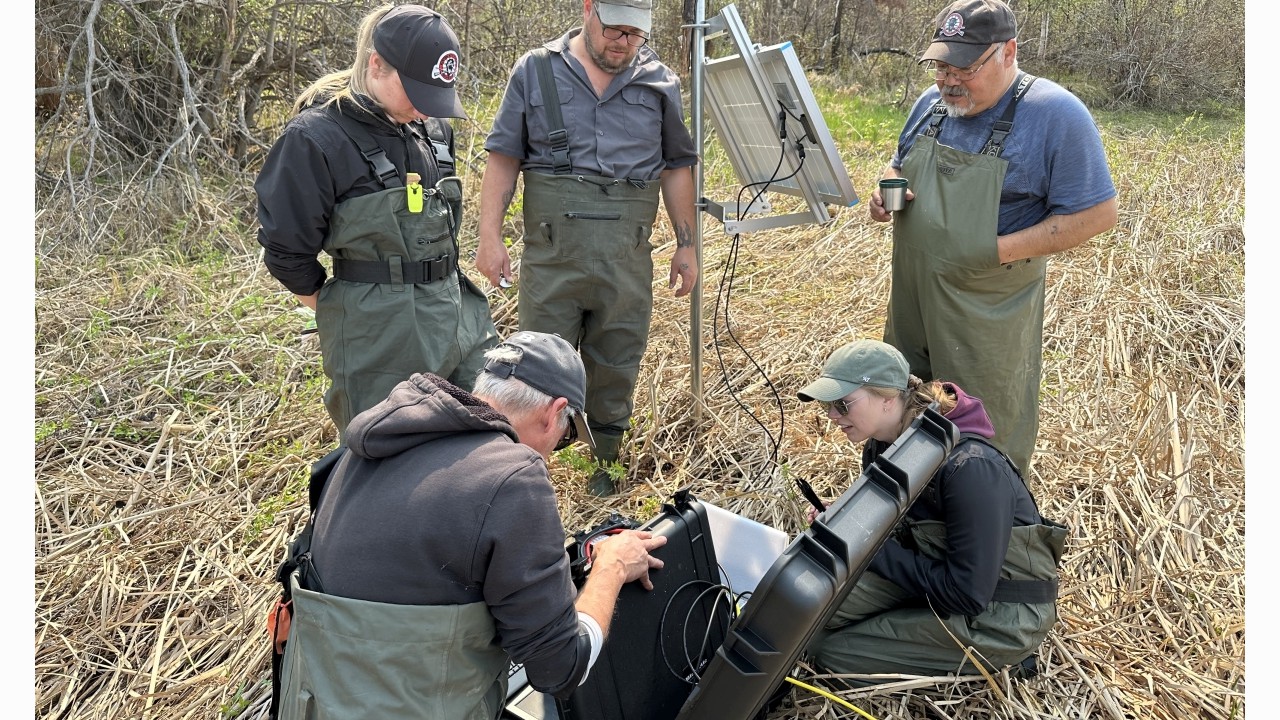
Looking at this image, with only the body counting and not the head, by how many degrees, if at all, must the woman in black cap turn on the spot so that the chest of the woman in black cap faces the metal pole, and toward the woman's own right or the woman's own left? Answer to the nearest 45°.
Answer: approximately 45° to the woman's own left

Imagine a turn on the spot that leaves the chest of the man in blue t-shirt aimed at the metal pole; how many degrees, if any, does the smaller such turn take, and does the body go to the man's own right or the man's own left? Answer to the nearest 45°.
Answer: approximately 45° to the man's own right

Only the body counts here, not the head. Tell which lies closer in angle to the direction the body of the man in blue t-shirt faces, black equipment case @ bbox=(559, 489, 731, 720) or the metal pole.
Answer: the black equipment case

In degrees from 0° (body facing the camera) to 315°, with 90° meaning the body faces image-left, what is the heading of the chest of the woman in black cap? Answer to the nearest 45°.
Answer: approximately 315°

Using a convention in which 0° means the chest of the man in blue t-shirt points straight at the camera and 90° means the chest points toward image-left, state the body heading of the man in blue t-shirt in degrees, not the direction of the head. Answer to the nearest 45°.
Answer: approximately 45°

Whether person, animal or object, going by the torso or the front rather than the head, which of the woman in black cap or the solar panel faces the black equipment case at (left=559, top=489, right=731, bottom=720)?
the woman in black cap
